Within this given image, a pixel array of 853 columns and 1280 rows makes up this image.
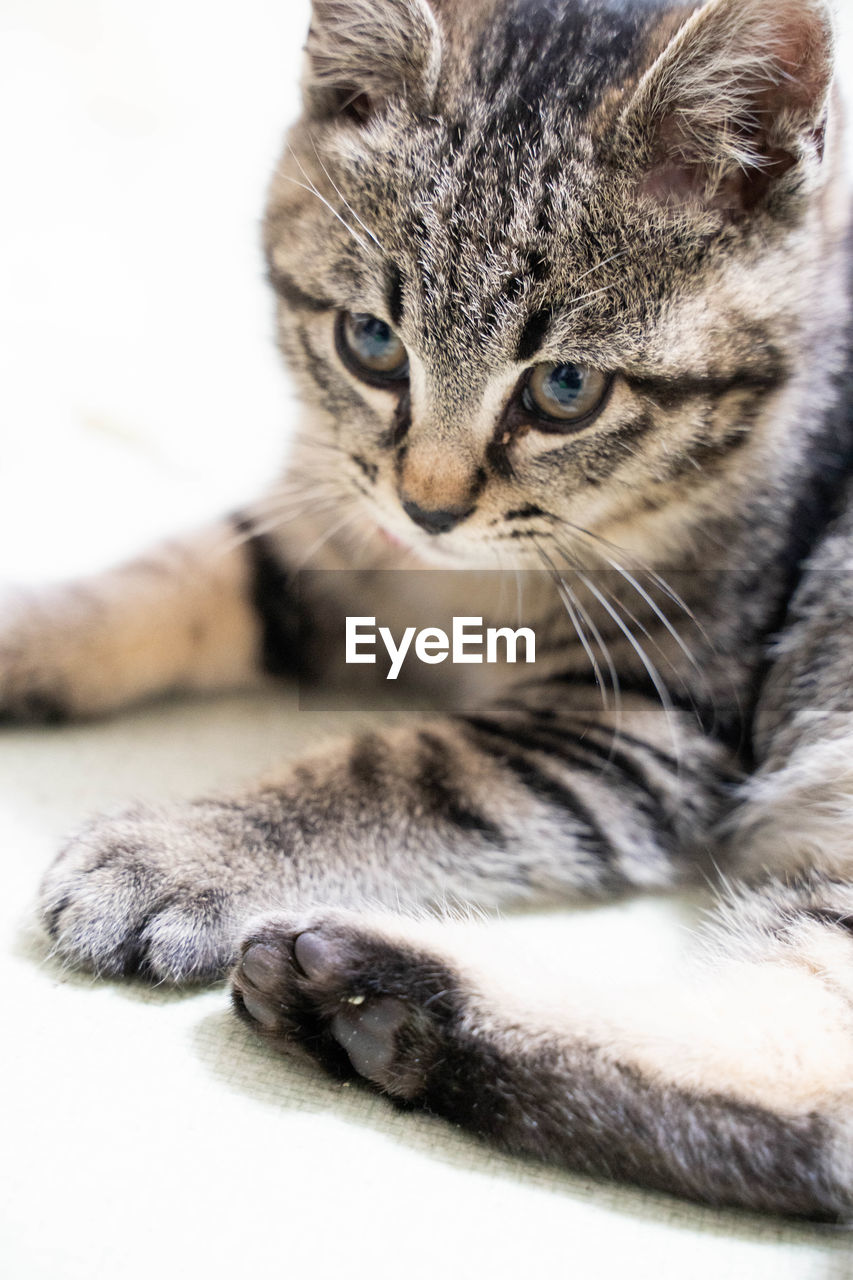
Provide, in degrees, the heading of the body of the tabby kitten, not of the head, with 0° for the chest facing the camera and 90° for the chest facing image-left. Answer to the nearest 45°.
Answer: approximately 45°
